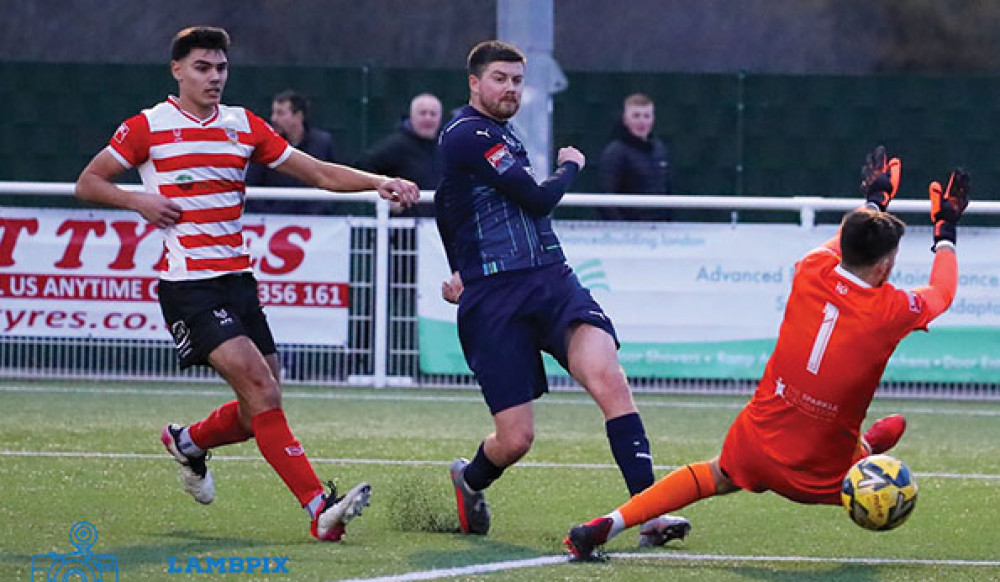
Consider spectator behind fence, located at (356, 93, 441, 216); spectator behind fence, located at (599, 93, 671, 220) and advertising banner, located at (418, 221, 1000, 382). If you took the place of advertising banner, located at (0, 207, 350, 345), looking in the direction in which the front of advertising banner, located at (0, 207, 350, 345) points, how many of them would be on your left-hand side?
3

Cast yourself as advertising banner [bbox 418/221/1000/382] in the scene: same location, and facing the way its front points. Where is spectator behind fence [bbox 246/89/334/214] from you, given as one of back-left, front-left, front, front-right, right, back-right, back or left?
right

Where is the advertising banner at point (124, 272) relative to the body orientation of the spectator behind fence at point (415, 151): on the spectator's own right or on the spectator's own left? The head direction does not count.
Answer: on the spectator's own right

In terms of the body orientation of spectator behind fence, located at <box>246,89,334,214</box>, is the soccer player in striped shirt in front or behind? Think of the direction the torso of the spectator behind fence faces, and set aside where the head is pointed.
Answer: in front

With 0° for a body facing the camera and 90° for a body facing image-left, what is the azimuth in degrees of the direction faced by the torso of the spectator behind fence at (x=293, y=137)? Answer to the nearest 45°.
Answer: approximately 45°

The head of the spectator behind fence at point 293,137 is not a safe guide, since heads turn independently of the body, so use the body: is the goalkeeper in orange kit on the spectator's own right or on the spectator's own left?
on the spectator's own left

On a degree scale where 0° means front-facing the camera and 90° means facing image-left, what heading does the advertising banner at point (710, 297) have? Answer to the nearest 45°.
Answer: approximately 0°

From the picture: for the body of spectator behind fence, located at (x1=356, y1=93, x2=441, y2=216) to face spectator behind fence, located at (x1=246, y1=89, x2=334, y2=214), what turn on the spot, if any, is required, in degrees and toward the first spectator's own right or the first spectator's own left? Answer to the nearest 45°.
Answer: approximately 135° to the first spectator's own right

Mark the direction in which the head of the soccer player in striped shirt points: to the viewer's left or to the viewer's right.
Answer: to the viewer's right
